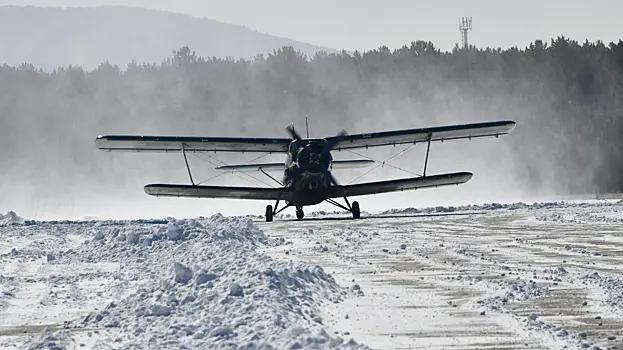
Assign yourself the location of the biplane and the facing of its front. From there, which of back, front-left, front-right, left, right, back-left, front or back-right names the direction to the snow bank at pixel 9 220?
right

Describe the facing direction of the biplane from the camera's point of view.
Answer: facing the viewer

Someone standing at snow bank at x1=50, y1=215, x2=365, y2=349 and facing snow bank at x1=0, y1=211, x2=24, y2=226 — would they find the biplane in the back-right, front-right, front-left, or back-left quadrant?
front-right

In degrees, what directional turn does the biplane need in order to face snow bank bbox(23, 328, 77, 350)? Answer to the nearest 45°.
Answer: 0° — it already faces it

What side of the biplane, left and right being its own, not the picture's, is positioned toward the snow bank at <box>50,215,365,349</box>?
front

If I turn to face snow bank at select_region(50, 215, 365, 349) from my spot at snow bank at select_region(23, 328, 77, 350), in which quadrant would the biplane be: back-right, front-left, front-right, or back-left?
front-left
